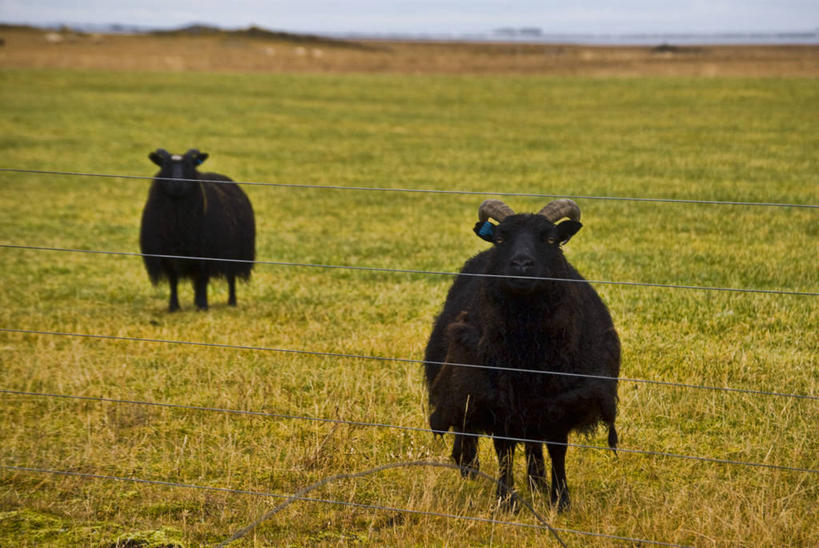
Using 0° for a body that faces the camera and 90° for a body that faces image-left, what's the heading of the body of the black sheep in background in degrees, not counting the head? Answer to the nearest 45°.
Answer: approximately 45°

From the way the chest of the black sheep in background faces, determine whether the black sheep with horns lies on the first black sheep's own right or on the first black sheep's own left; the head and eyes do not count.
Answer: on the first black sheep's own left

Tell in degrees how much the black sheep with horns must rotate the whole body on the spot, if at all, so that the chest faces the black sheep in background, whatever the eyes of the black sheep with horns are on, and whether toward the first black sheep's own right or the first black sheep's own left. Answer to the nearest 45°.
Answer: approximately 135° to the first black sheep's own right

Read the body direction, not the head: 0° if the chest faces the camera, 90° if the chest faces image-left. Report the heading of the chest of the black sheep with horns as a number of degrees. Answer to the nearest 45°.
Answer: approximately 0°
